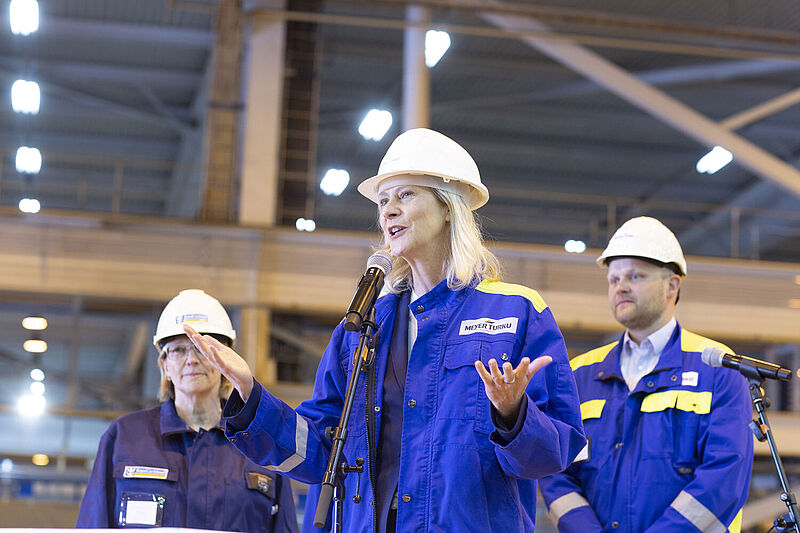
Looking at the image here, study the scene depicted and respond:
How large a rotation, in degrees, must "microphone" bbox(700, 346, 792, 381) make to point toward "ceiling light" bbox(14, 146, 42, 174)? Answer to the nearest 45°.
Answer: approximately 45° to its right

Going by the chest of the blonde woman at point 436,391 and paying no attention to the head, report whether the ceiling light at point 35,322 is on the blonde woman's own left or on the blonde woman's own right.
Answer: on the blonde woman's own right

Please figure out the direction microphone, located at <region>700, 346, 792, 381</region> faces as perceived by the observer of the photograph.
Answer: facing to the left of the viewer

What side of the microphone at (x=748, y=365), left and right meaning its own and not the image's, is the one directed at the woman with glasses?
front

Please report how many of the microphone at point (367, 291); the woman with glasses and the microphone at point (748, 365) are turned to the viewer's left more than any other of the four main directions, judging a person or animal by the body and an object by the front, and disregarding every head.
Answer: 1

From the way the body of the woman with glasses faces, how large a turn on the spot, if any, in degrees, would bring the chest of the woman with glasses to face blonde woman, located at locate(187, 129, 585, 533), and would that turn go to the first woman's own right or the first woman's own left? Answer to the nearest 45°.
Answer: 0° — they already face them

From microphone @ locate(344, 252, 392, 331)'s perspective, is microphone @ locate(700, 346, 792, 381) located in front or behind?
in front

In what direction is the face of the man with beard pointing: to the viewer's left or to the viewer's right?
to the viewer's left

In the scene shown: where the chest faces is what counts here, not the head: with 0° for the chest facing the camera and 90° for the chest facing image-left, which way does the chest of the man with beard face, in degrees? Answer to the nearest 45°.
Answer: approximately 45°

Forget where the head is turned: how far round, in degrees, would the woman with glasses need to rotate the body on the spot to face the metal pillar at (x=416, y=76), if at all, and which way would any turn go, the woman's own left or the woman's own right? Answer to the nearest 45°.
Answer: approximately 180°

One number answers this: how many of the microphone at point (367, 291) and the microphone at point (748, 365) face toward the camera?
0

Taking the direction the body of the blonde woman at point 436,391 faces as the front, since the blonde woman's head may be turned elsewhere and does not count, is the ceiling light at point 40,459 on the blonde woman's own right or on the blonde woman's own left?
on the blonde woman's own right

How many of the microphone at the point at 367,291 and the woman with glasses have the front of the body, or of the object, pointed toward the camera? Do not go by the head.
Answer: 1

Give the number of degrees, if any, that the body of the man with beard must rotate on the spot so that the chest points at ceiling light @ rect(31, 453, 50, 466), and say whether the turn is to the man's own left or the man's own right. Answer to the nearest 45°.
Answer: approximately 90° to the man's own right
